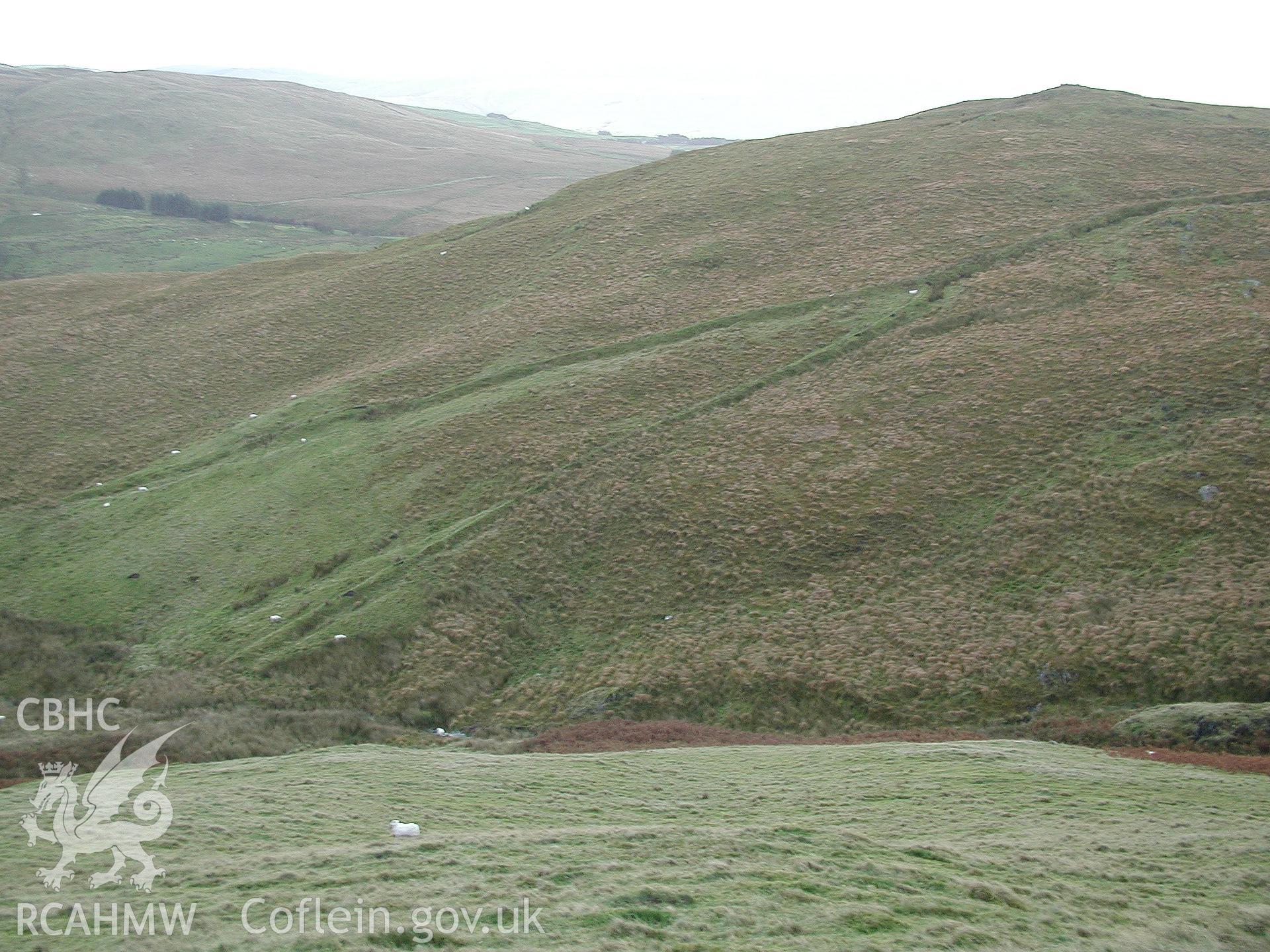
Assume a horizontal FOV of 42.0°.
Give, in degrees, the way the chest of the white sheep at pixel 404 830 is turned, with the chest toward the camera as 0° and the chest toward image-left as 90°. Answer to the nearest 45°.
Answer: approximately 90°
